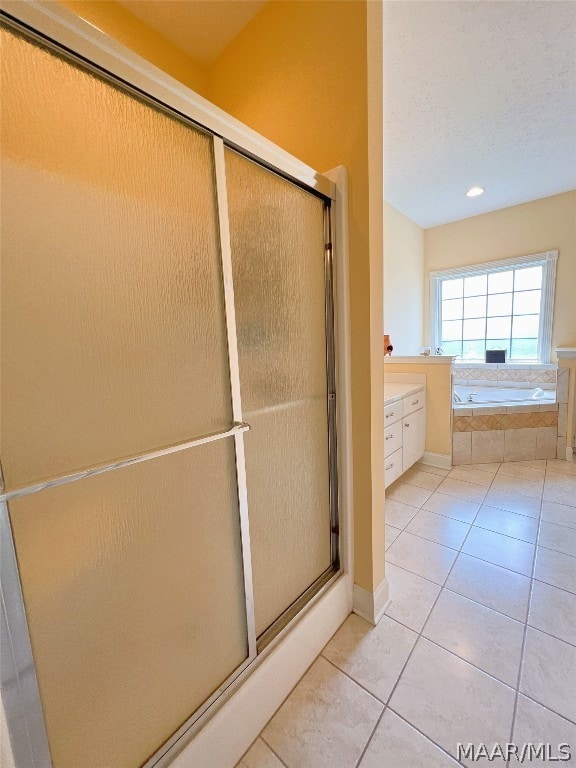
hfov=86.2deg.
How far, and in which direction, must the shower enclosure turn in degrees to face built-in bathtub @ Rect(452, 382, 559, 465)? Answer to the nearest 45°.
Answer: approximately 45° to its left

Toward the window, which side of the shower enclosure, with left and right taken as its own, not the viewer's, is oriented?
left

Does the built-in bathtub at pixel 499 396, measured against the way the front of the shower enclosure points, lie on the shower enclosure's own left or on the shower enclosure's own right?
on the shower enclosure's own left

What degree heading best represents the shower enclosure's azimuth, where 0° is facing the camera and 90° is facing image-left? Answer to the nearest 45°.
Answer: approximately 315°
